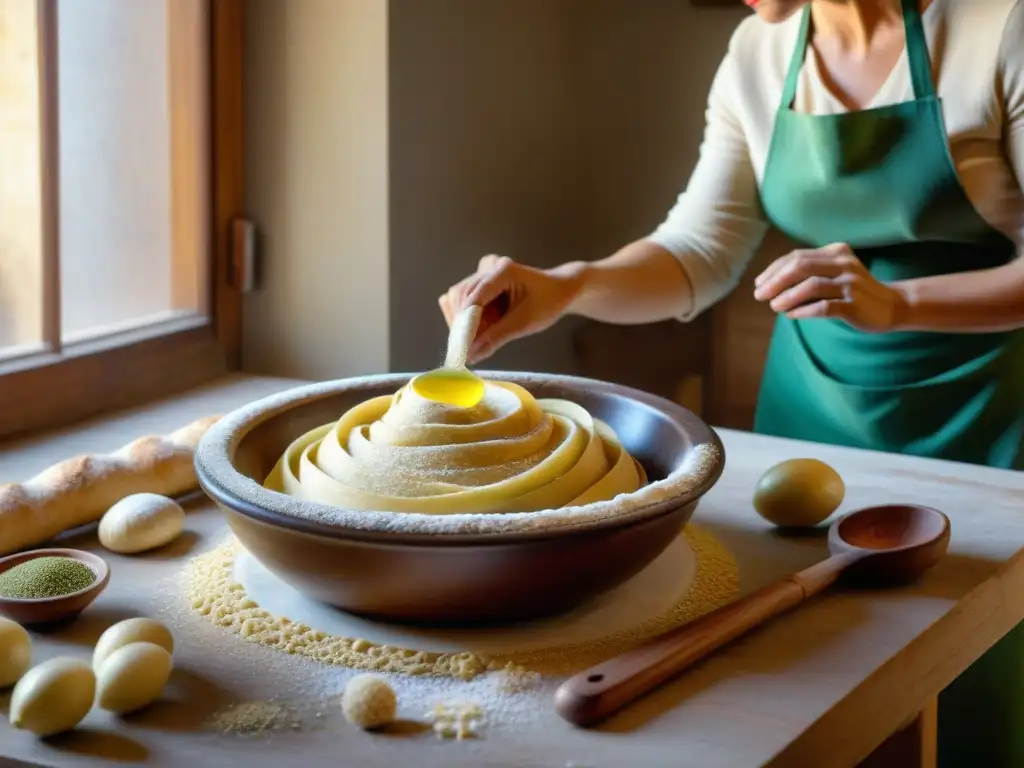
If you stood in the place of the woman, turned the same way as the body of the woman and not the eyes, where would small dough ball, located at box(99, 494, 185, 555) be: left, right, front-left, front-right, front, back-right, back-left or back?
front

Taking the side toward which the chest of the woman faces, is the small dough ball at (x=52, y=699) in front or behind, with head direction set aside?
in front

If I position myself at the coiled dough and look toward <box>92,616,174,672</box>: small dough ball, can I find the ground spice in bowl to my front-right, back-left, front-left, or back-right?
front-right

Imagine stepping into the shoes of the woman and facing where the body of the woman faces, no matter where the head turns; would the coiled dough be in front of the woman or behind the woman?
in front

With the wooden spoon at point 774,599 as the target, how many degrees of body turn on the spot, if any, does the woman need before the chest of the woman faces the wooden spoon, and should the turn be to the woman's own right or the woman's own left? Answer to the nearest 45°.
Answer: approximately 45° to the woman's own left

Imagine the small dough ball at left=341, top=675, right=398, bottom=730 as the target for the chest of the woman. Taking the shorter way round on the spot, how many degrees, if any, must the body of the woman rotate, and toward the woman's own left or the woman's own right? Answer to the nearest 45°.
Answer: approximately 45° to the woman's own left

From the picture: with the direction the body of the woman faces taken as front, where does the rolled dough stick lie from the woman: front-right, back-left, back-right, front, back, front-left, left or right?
front

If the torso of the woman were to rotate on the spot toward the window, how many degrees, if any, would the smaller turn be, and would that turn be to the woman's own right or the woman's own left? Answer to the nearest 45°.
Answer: approximately 45° to the woman's own right

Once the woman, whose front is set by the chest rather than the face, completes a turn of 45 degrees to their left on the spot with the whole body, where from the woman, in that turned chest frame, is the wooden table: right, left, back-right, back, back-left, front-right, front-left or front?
front

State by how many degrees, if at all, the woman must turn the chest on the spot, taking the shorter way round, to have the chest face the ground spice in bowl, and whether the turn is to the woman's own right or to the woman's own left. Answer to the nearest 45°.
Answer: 0° — they already face it

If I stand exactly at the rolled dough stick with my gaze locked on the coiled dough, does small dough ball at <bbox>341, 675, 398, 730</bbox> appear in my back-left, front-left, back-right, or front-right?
front-right

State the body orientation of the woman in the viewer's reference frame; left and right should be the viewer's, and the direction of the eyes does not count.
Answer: facing the viewer and to the left of the viewer

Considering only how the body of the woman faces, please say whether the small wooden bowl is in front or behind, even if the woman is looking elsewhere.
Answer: in front

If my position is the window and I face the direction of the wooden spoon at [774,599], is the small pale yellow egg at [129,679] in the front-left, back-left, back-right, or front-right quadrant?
front-right
